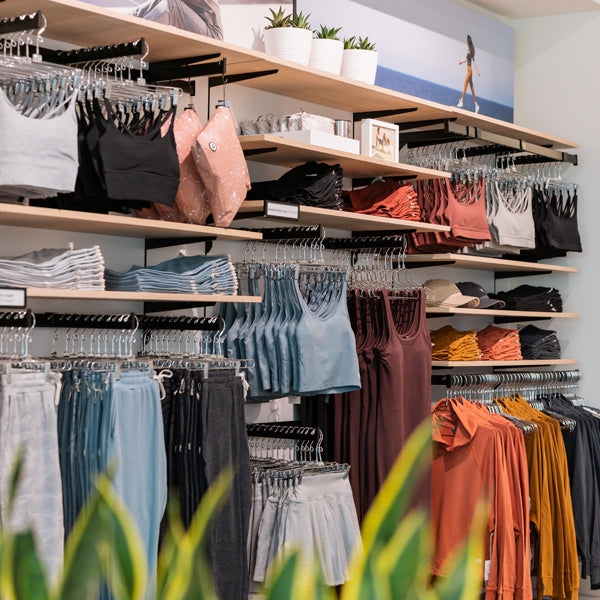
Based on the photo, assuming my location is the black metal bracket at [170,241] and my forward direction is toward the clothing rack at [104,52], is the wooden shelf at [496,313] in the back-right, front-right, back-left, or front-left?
back-left

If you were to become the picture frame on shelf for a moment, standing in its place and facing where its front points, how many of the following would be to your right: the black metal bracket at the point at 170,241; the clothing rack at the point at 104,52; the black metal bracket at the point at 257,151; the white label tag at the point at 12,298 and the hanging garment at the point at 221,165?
5

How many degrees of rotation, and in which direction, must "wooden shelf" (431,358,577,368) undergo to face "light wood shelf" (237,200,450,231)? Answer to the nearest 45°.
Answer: approximately 90° to its right

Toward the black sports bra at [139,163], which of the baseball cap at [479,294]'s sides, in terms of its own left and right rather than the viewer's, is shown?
right

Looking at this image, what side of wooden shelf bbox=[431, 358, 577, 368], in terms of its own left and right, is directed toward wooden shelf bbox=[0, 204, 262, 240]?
right

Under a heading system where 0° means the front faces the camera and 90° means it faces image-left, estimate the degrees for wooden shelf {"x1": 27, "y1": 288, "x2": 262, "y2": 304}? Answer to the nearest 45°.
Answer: approximately 315°

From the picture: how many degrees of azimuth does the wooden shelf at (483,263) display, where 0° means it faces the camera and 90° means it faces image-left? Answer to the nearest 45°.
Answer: approximately 315°

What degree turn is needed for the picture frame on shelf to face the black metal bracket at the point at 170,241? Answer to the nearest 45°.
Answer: approximately 90° to its right

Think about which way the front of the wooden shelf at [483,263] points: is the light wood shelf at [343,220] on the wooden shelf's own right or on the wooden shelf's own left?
on the wooden shelf's own right

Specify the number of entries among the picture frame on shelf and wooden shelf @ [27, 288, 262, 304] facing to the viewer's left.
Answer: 0

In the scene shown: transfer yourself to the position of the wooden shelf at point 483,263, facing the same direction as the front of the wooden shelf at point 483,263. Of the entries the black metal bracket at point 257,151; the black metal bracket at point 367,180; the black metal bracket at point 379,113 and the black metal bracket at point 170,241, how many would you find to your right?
4

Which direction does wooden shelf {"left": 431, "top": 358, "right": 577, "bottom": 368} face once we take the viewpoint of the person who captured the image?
facing the viewer and to the right of the viewer

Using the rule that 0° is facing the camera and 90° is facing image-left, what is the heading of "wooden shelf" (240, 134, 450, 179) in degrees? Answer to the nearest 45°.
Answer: approximately 315°
